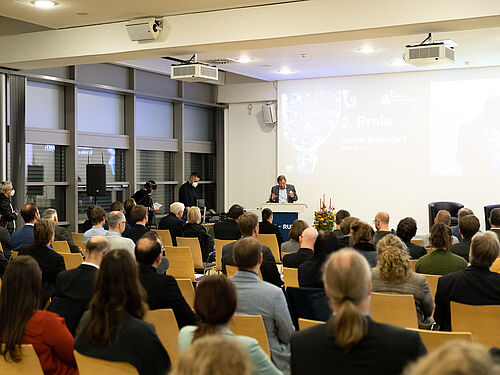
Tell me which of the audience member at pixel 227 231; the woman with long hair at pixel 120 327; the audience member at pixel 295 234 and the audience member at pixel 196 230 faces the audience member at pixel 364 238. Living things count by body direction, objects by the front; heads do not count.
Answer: the woman with long hair

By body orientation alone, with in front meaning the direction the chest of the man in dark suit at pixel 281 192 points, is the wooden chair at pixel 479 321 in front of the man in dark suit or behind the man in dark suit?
in front

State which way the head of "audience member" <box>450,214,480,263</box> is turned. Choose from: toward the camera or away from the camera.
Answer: away from the camera

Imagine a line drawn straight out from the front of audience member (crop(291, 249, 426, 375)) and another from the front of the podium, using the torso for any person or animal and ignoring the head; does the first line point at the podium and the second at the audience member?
yes

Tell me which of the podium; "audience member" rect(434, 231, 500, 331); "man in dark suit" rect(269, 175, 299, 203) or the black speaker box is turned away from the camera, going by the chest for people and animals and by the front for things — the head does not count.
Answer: the audience member

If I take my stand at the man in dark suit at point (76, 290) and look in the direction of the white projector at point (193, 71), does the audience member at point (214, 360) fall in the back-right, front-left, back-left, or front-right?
back-right

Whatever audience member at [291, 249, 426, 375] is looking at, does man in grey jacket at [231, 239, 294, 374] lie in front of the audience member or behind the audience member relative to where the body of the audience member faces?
in front

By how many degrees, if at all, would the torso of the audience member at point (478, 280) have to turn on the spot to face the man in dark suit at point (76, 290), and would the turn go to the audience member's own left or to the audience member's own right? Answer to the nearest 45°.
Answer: approximately 135° to the audience member's own left

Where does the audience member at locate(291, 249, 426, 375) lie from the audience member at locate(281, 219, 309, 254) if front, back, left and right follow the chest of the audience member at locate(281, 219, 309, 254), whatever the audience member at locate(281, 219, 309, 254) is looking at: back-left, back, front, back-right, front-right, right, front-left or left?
back-right

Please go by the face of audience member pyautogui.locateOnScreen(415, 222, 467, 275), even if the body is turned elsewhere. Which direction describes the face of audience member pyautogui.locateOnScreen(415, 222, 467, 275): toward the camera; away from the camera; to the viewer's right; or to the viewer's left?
away from the camera

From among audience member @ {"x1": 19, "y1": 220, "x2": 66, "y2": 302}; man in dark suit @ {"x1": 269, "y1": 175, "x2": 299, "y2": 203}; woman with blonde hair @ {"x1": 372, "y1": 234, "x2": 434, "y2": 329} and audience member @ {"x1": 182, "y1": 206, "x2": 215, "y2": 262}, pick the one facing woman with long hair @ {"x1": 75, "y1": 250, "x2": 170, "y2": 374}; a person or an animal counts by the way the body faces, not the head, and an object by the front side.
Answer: the man in dark suit

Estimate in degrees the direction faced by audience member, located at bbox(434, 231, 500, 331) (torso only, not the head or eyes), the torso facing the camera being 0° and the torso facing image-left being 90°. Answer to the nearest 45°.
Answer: approximately 180°

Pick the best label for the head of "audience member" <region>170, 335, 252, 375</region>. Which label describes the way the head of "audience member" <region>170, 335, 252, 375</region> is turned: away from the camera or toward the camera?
away from the camera

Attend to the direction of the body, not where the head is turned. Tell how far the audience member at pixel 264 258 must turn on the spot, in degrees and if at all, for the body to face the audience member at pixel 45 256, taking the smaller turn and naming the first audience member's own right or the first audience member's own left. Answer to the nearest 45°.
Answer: approximately 90° to the first audience member's own left

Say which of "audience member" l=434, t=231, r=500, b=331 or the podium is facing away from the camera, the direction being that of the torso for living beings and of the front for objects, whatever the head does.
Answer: the audience member

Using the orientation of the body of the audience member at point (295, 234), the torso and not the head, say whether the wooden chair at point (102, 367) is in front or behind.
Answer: behind

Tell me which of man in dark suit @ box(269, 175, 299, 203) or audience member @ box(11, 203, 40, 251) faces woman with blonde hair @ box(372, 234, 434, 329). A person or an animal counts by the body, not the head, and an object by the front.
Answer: the man in dark suit

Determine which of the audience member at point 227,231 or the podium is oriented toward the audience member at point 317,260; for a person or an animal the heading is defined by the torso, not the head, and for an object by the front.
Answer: the podium

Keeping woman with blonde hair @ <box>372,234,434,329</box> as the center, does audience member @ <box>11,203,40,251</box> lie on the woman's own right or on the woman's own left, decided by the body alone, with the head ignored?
on the woman's own left
